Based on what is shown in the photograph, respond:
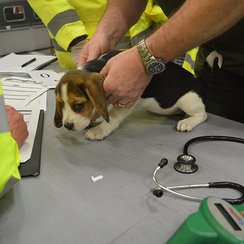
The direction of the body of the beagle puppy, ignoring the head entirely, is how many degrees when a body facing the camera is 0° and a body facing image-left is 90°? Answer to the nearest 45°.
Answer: approximately 90°
